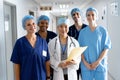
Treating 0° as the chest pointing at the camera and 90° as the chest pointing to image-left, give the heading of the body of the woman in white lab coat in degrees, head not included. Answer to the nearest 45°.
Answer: approximately 0°

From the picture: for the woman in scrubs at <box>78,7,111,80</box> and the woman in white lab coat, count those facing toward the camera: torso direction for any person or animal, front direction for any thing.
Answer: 2
